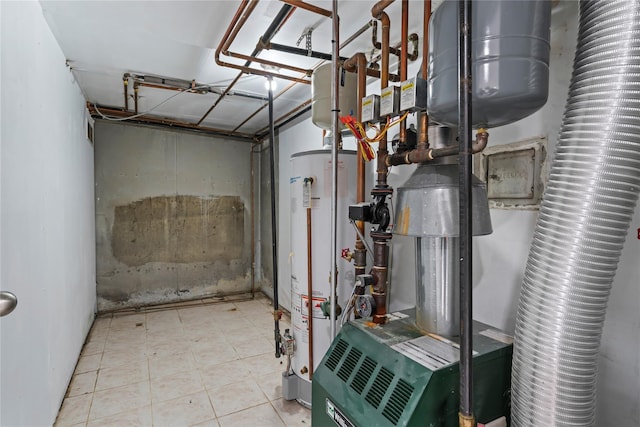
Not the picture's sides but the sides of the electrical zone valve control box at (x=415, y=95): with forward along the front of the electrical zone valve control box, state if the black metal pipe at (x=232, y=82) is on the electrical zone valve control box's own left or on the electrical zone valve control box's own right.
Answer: on the electrical zone valve control box's own right

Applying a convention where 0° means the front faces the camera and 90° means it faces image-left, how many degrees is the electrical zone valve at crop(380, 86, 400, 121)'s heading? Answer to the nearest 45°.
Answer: approximately 45°

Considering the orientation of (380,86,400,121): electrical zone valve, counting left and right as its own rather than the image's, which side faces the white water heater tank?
right

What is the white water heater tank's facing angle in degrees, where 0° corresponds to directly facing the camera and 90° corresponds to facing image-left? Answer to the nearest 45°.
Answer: approximately 45°
